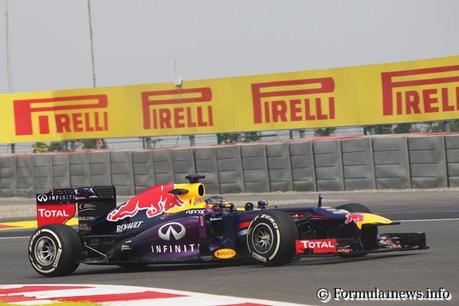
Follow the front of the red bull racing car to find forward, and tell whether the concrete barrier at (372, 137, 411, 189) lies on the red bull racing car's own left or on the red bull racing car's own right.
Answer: on the red bull racing car's own left

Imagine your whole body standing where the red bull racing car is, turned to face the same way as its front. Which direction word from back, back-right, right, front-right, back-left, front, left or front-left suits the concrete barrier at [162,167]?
back-left

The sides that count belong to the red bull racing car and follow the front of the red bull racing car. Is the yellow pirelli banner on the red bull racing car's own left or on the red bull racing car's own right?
on the red bull racing car's own left

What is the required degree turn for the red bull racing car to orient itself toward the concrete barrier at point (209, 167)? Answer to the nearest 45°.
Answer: approximately 135° to its left

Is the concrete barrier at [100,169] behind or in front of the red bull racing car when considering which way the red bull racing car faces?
behind

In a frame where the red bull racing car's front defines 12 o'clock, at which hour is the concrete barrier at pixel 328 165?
The concrete barrier is roughly at 8 o'clock from the red bull racing car.

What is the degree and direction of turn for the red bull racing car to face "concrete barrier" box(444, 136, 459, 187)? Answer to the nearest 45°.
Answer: approximately 90° to its left

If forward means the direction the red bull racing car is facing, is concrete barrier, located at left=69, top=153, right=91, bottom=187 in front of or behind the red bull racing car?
behind

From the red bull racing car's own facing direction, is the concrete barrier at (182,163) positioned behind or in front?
behind

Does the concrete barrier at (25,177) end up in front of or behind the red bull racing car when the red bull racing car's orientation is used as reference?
behind

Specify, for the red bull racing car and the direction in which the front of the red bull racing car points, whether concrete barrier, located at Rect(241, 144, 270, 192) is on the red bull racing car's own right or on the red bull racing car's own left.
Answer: on the red bull racing car's own left

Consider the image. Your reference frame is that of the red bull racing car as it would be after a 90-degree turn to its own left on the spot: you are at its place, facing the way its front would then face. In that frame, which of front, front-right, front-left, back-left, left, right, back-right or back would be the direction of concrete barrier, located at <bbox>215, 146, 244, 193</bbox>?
front-left

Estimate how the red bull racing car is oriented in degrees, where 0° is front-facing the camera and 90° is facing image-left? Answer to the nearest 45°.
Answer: approximately 315°

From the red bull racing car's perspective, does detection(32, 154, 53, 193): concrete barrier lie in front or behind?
behind

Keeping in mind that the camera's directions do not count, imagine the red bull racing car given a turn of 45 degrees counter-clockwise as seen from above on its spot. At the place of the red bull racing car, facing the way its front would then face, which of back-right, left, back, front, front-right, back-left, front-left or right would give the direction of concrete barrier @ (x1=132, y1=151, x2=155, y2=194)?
left
